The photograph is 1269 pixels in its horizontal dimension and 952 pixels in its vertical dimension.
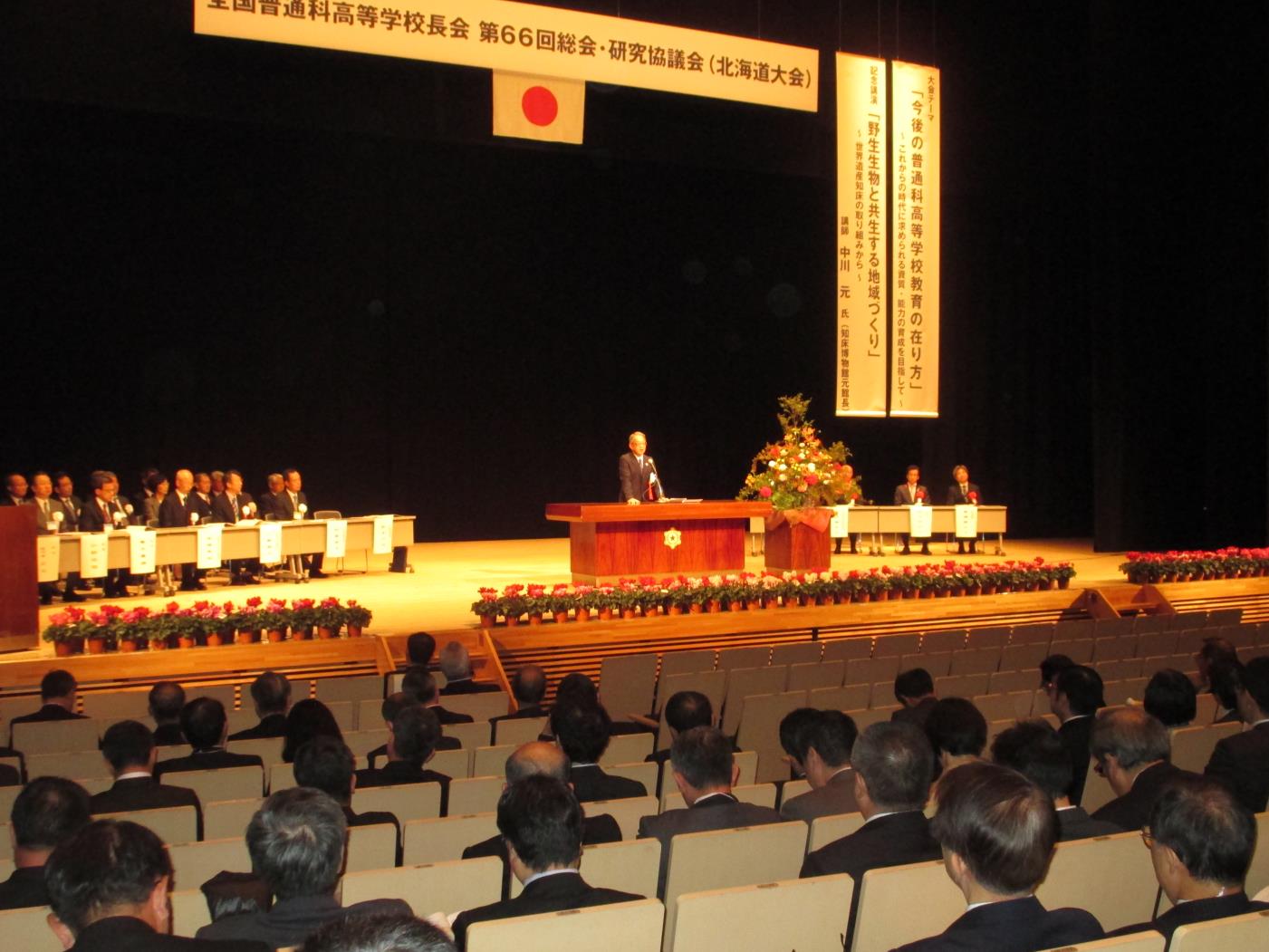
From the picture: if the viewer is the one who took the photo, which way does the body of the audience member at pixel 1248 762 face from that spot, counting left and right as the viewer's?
facing away from the viewer and to the left of the viewer

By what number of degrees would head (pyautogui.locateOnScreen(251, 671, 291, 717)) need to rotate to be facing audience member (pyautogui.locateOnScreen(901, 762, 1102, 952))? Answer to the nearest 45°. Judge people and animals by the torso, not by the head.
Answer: approximately 180°

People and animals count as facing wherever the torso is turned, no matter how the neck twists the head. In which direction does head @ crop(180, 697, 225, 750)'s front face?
away from the camera

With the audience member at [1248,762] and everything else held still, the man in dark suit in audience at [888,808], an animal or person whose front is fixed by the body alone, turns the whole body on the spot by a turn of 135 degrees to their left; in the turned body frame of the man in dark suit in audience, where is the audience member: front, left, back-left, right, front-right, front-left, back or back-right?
back-left

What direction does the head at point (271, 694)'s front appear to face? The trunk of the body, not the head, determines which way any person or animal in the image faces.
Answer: away from the camera

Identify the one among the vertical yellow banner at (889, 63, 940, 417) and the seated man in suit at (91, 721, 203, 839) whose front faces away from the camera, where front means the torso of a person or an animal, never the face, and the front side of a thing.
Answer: the seated man in suit

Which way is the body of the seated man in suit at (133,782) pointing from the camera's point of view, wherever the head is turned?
away from the camera

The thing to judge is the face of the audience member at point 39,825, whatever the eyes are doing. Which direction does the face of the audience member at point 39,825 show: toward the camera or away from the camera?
away from the camera

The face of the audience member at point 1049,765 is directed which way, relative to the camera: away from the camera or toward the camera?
away from the camera

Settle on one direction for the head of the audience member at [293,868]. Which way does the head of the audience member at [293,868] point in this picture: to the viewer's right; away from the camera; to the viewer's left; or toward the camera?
away from the camera

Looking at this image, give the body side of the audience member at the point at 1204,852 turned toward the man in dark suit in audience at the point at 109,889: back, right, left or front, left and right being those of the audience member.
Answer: left

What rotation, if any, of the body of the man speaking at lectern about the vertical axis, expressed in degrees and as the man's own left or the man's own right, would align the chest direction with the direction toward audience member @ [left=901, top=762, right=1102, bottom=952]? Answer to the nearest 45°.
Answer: approximately 45° to the man's own right

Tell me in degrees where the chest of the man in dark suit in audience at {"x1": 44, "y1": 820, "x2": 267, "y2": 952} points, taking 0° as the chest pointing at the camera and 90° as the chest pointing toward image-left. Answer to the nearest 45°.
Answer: approximately 180°

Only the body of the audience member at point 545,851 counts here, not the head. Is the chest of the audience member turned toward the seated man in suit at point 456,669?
yes

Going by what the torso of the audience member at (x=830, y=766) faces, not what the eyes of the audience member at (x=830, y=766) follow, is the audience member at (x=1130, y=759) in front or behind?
behind

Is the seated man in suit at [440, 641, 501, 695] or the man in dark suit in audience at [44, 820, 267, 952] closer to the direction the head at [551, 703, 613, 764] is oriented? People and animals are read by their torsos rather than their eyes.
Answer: the seated man in suit

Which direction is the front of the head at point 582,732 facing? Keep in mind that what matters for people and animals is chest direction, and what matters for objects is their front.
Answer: away from the camera
